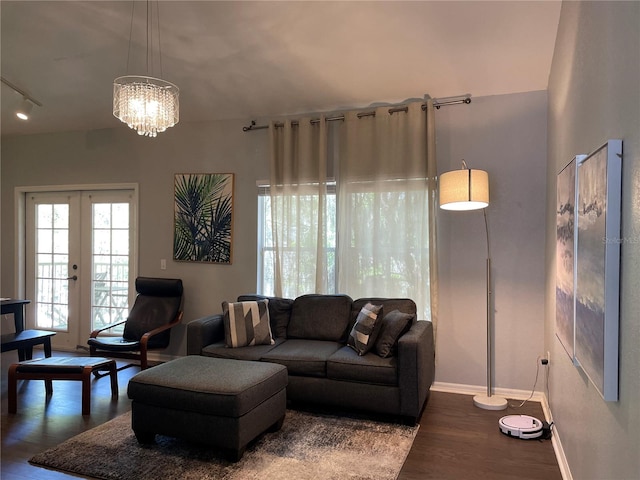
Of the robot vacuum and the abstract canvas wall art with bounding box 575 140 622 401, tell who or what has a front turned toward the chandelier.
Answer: the abstract canvas wall art

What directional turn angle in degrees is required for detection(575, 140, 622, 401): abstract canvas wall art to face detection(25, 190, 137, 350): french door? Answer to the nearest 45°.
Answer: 0° — it already faces it

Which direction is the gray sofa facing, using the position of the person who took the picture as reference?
facing the viewer and to the left of the viewer

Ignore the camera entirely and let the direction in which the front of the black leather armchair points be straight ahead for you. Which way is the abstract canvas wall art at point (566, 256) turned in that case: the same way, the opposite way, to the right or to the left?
to the right

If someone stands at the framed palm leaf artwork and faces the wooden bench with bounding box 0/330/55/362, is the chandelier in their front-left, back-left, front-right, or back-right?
front-left

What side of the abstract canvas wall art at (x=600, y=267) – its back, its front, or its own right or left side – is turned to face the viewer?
left

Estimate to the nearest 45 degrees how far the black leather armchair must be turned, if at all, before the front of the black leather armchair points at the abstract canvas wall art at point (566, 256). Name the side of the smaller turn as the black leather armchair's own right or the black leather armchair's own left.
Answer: approximately 90° to the black leather armchair's own left

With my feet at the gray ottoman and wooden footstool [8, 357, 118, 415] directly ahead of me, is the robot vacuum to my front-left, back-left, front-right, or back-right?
back-right

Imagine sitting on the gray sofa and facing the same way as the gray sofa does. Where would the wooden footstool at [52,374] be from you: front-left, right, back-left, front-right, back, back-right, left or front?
front-right

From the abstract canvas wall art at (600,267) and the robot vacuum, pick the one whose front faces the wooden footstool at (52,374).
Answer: the abstract canvas wall art

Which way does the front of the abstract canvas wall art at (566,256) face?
to the viewer's left

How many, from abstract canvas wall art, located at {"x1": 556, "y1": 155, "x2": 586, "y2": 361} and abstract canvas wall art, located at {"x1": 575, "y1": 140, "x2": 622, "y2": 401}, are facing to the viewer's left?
2
